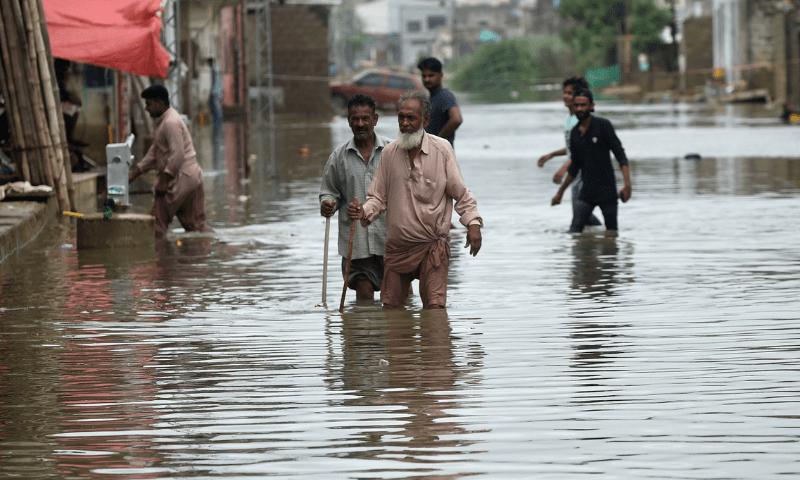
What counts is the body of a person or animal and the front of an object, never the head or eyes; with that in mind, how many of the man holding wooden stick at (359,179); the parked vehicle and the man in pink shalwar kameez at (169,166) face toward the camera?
1

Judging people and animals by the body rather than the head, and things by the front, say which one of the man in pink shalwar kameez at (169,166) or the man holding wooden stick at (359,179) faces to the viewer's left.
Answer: the man in pink shalwar kameez

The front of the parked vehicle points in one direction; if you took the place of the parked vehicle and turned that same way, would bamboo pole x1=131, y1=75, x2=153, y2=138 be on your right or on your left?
on your left

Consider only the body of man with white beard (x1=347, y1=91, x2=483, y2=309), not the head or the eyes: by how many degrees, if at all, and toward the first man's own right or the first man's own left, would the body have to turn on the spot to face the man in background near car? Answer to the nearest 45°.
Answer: approximately 135° to the first man's own right

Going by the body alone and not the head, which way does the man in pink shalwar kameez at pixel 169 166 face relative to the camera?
to the viewer's left

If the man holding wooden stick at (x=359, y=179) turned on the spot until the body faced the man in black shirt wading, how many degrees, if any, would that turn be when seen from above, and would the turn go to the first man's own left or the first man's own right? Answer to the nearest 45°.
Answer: approximately 135° to the first man's own left

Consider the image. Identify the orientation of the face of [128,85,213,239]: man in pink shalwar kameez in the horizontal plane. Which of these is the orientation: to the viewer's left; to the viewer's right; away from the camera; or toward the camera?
to the viewer's left

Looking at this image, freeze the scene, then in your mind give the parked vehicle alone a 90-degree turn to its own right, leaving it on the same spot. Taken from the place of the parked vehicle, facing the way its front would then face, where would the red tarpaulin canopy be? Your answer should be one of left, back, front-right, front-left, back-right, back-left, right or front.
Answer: back

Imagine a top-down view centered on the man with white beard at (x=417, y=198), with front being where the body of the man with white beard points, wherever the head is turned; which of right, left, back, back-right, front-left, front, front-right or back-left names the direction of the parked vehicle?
back-right

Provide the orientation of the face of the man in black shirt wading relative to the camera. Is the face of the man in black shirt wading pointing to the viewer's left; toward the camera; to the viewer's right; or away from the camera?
toward the camera

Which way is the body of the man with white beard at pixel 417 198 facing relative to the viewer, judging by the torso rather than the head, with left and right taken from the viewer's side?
facing the viewer and to the left of the viewer

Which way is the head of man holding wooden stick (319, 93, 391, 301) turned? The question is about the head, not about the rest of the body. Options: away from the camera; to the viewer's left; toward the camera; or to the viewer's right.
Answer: toward the camera

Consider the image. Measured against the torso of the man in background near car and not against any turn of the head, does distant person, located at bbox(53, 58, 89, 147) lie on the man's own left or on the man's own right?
on the man's own right

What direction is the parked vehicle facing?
to the viewer's left

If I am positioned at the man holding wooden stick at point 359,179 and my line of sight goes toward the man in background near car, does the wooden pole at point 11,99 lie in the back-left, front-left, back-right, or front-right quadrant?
front-left

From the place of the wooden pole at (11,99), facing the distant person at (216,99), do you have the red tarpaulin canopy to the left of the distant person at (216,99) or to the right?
right

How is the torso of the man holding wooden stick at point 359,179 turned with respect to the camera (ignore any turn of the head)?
toward the camera
